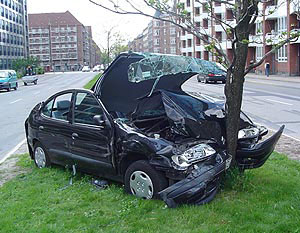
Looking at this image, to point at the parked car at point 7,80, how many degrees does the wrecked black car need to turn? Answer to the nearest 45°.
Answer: approximately 135° to its left

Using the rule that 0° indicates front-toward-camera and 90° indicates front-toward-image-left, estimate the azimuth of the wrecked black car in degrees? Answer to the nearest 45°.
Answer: approximately 315°
